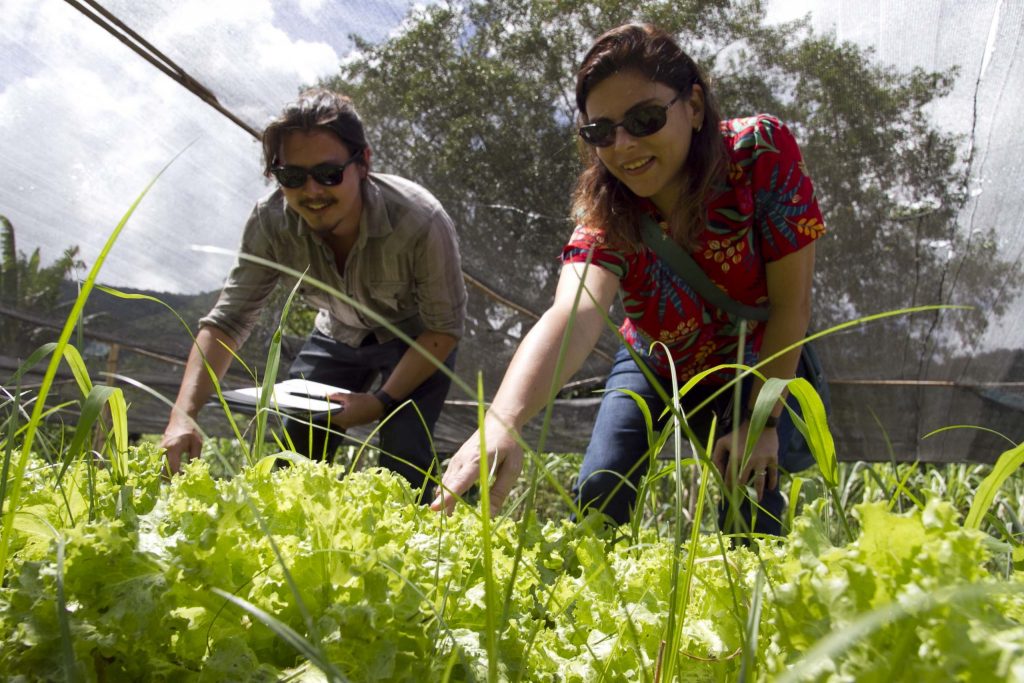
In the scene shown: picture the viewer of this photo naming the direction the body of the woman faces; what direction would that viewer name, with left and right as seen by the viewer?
facing the viewer and to the left of the viewer

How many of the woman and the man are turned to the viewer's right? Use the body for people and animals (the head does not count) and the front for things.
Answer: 0

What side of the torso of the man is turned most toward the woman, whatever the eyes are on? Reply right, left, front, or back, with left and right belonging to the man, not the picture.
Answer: left

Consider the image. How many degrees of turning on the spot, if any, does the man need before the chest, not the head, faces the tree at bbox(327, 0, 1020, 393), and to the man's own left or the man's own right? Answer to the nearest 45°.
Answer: approximately 180°

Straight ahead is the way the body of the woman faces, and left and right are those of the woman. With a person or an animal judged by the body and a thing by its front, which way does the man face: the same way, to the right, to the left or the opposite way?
the same way

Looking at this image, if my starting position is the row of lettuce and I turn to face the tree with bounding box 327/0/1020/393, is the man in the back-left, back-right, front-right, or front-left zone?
front-left

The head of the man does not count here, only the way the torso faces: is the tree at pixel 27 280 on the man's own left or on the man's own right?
on the man's own right

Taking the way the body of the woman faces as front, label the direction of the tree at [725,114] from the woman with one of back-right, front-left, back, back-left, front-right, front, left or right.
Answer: back-right

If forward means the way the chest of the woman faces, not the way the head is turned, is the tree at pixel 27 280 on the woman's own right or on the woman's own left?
on the woman's own right

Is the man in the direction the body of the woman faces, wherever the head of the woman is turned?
no

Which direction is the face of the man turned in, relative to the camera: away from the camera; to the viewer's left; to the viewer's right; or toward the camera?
toward the camera

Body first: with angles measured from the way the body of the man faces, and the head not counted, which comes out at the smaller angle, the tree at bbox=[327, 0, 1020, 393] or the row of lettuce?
the row of lettuce

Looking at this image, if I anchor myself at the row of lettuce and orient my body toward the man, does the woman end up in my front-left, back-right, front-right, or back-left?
front-right

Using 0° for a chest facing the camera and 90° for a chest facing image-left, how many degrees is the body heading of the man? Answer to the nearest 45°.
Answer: approximately 45°
